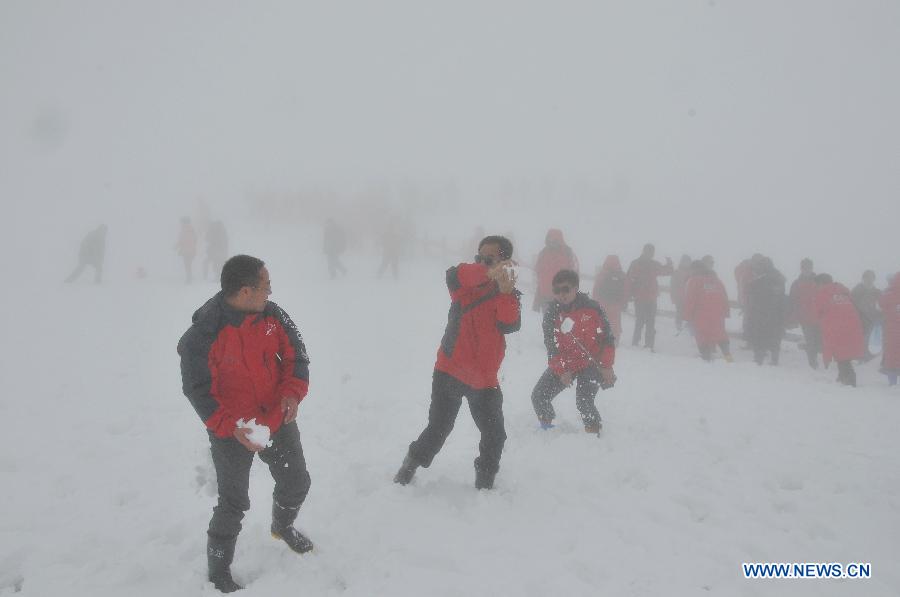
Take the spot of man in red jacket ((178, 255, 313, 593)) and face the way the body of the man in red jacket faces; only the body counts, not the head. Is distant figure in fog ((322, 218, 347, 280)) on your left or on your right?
on your left

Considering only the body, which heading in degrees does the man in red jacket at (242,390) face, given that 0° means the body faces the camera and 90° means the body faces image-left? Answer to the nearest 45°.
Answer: approximately 315°

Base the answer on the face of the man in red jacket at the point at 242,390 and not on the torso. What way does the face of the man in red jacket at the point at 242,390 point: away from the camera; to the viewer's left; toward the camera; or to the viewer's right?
to the viewer's right

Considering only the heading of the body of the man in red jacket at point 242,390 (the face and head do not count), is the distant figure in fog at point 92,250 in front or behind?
behind

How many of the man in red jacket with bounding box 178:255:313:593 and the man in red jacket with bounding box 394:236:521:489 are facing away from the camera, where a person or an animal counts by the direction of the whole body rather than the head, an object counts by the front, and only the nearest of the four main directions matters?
0
